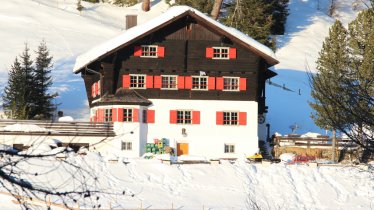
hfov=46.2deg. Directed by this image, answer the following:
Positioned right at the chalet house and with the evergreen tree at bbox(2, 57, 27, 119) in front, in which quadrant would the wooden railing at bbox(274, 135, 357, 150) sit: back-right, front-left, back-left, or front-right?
back-right

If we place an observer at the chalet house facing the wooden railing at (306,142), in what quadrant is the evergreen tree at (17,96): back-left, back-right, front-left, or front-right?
back-left

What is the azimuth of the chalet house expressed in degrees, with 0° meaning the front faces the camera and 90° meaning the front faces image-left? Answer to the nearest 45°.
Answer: approximately 0°

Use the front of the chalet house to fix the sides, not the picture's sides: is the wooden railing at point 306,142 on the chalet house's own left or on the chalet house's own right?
on the chalet house's own left

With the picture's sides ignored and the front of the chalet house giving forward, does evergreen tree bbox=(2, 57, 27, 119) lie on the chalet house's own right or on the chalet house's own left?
on the chalet house's own right
